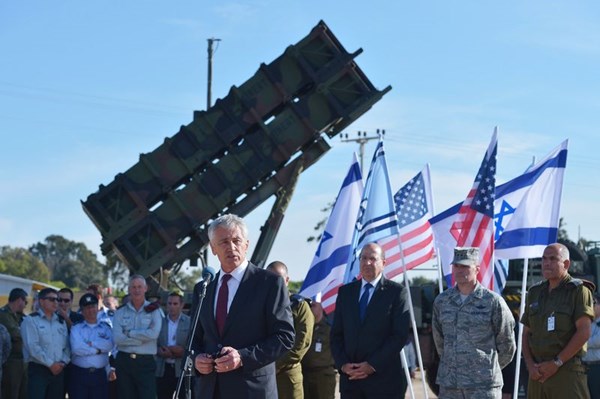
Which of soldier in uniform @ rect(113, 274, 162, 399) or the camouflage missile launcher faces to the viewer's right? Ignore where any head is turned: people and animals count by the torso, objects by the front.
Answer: the camouflage missile launcher

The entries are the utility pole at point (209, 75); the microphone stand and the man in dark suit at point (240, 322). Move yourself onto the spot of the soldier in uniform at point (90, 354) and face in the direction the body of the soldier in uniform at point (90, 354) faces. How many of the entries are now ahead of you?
2

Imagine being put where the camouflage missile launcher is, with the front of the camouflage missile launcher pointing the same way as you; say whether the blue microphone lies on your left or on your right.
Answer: on your right

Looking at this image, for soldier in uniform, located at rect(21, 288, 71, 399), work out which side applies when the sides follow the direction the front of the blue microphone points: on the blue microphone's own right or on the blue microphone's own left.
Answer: on the blue microphone's own left

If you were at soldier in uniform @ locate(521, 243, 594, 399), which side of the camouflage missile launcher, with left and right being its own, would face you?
right

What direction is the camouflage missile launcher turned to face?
to the viewer's right

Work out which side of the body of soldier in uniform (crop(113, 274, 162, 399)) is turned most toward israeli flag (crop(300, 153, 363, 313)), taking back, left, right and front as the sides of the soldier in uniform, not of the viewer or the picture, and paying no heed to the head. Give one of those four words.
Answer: left
